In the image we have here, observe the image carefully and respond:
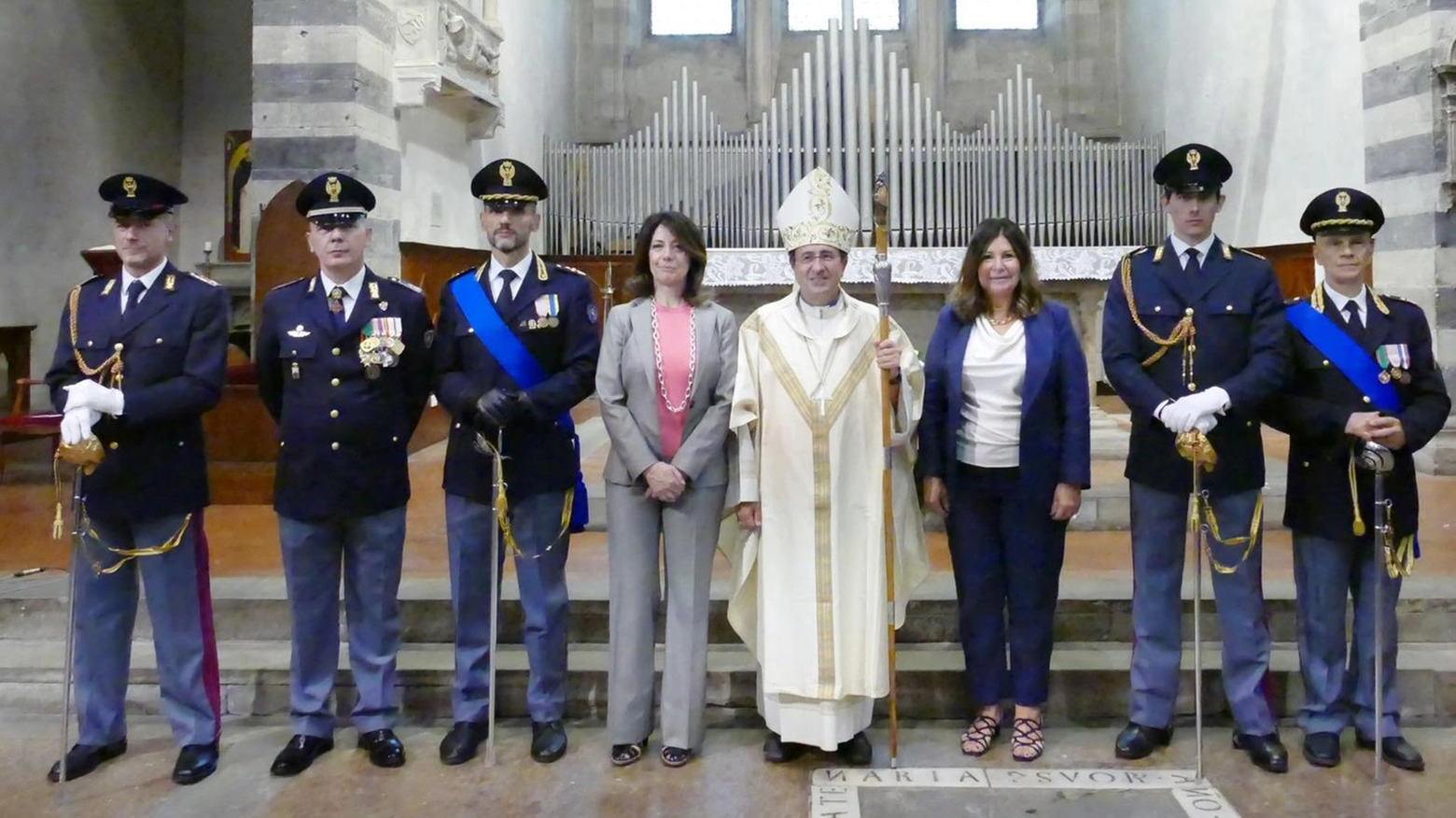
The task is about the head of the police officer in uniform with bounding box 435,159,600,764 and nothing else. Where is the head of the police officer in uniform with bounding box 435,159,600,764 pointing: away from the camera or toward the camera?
toward the camera

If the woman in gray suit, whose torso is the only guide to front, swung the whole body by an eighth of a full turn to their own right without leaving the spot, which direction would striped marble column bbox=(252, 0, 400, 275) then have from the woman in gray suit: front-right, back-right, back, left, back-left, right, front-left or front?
right

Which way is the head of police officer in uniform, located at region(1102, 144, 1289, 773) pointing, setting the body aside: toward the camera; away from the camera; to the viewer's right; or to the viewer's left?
toward the camera

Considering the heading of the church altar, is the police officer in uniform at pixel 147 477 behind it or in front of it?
in front

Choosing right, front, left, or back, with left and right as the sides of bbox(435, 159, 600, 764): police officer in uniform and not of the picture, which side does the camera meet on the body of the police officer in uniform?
front

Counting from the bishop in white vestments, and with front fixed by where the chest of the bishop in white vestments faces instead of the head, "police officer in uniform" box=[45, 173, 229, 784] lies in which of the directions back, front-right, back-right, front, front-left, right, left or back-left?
right

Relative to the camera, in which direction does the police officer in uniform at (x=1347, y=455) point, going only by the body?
toward the camera

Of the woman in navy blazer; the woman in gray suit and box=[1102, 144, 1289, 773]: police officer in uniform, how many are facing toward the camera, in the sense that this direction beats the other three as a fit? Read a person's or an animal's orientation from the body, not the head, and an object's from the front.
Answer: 3

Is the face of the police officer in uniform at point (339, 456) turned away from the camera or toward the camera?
toward the camera

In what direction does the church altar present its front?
toward the camera

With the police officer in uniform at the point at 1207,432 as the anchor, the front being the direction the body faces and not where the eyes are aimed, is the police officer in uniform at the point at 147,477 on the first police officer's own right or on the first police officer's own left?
on the first police officer's own right

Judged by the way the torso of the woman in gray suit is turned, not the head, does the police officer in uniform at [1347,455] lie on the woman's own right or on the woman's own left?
on the woman's own left
